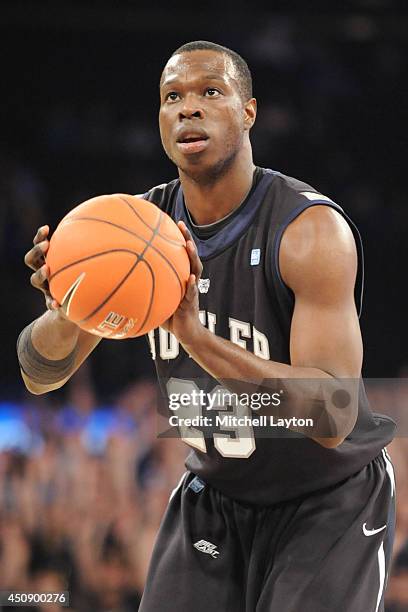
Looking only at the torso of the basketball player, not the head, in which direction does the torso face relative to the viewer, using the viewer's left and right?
facing the viewer and to the left of the viewer
